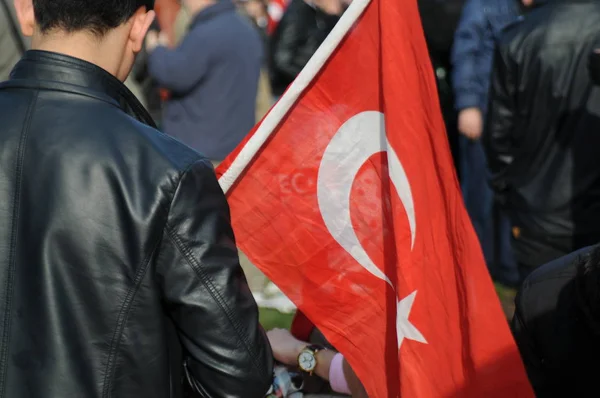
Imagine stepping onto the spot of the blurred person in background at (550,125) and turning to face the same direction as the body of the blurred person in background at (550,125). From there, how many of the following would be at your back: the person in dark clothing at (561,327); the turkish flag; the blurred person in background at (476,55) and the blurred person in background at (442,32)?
2

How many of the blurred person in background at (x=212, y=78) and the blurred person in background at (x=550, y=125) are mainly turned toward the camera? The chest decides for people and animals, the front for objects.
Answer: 0

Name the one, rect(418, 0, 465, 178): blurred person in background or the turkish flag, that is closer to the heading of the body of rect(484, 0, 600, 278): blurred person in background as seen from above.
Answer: the blurred person in background

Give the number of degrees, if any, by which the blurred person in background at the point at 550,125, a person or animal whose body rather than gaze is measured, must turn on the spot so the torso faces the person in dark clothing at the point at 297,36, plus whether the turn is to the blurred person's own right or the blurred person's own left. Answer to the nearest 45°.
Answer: approximately 45° to the blurred person's own left

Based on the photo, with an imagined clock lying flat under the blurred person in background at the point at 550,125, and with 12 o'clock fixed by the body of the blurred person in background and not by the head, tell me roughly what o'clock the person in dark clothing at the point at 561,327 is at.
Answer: The person in dark clothing is roughly at 6 o'clock from the blurred person in background.

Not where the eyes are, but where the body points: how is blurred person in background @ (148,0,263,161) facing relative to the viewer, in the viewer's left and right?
facing away from the viewer and to the left of the viewer

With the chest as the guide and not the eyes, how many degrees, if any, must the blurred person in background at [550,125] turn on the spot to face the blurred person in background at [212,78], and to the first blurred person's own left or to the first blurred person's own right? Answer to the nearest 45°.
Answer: approximately 90° to the first blurred person's own left

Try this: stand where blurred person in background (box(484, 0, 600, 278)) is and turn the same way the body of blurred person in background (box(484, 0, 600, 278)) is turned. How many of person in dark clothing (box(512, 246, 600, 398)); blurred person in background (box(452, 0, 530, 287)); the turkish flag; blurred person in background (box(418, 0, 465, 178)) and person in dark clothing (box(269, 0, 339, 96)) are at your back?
2

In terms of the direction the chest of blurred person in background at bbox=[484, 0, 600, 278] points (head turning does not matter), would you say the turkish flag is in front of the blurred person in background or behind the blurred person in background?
behind

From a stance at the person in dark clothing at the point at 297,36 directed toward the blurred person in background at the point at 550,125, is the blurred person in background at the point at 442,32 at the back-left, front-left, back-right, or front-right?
front-left

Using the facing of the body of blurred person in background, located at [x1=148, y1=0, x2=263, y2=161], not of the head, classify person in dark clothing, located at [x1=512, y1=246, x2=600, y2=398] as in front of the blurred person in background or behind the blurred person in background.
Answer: behind

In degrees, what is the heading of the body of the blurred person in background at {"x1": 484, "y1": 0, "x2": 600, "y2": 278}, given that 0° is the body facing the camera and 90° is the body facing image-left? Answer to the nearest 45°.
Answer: approximately 180°
